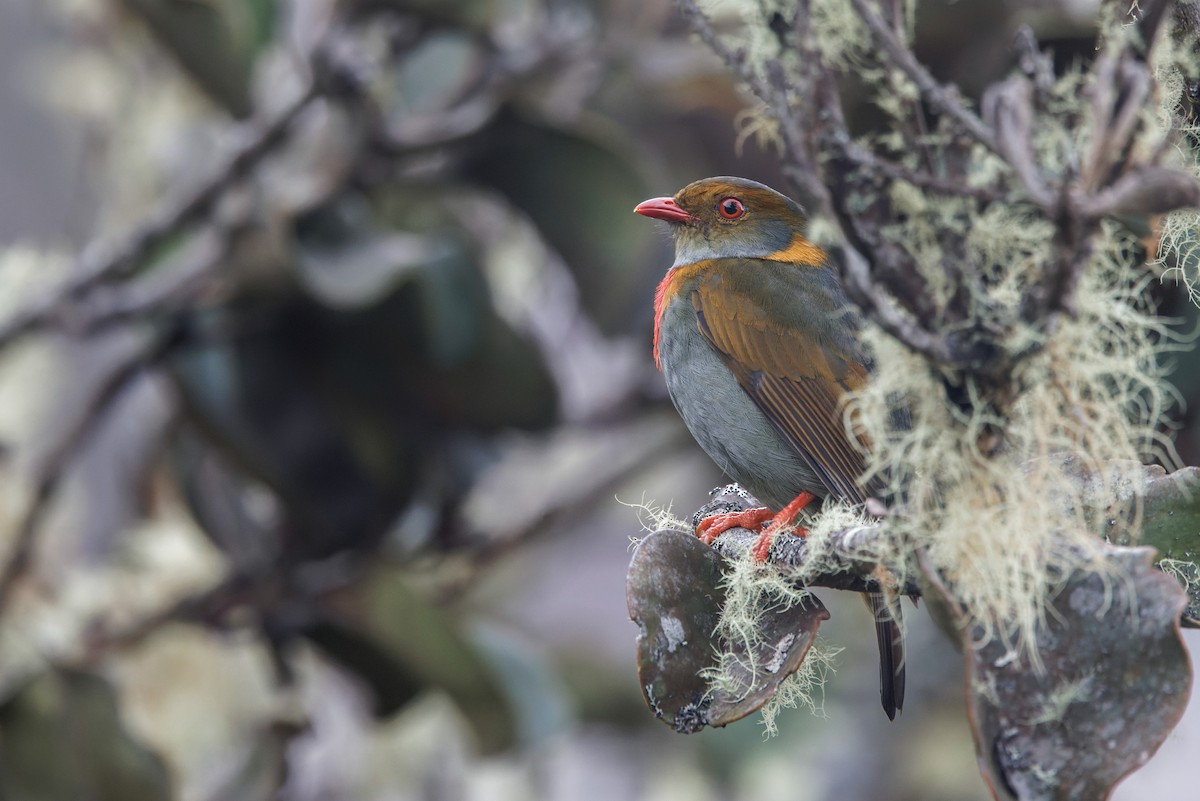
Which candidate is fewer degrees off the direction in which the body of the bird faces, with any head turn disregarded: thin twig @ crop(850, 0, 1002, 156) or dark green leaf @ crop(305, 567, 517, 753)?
the dark green leaf

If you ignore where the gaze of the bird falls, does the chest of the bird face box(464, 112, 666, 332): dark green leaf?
no

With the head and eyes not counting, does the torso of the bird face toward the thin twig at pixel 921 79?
no

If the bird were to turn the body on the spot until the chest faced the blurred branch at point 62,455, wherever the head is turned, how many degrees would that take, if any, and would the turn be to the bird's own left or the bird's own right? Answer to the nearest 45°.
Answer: approximately 45° to the bird's own right

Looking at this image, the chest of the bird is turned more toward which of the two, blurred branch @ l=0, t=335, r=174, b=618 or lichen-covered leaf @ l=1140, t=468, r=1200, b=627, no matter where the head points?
the blurred branch

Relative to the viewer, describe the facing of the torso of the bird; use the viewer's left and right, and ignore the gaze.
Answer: facing to the left of the viewer

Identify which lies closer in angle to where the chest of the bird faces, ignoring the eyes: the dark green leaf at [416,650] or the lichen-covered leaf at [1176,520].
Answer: the dark green leaf

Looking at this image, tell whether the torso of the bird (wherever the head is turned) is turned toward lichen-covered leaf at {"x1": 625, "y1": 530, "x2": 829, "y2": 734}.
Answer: no

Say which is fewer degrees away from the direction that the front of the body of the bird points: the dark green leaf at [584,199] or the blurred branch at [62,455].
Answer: the blurred branch

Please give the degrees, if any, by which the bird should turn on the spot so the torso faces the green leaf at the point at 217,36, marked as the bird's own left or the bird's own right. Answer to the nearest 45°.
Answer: approximately 45° to the bird's own right

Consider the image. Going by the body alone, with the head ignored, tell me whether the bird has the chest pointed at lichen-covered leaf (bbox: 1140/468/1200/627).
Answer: no

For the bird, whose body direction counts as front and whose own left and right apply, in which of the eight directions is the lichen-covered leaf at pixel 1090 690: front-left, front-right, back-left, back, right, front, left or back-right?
back
